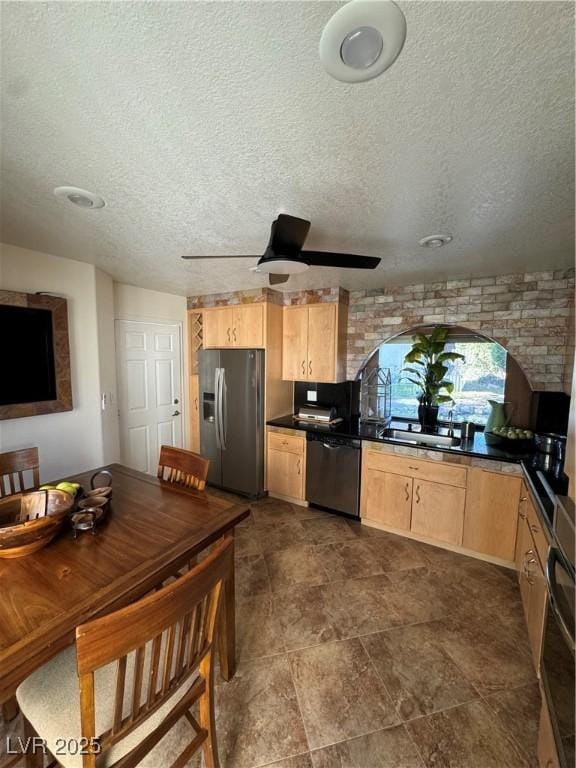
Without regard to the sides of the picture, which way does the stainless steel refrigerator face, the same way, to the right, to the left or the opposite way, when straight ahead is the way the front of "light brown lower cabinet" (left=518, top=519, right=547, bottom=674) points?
to the left

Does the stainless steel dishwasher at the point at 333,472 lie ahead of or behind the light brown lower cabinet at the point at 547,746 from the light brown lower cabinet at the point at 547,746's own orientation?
ahead

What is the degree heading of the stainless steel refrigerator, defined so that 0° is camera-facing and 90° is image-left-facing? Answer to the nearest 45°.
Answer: approximately 45°

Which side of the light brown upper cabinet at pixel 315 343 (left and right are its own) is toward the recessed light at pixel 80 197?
front

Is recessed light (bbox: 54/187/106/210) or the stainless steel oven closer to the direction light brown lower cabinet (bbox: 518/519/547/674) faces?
the recessed light

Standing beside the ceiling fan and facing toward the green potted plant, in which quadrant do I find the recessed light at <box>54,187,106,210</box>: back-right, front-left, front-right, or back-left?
back-left

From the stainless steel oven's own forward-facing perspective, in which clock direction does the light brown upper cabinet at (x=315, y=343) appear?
The light brown upper cabinet is roughly at 1 o'clock from the stainless steel oven.

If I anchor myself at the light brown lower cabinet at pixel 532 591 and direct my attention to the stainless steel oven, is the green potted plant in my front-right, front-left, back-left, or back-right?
back-right

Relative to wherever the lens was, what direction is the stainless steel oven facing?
facing to the left of the viewer

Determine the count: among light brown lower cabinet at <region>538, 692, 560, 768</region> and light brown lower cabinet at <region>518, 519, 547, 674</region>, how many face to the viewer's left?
2

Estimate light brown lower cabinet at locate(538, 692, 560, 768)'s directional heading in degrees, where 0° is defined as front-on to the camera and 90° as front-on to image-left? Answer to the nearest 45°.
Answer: approximately 90°

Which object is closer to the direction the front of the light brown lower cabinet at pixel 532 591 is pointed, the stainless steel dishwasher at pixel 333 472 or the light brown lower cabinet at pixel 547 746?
the stainless steel dishwasher

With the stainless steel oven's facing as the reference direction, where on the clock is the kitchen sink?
The kitchen sink is roughly at 2 o'clock from the stainless steel oven.

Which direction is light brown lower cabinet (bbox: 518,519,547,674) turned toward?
to the viewer's left
